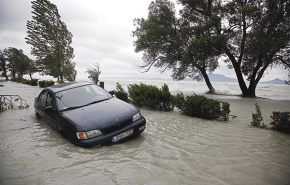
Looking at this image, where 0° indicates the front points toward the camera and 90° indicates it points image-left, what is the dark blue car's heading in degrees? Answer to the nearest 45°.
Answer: approximately 315°

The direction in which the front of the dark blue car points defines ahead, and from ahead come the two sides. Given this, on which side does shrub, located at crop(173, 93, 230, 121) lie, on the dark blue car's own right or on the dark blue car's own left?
on the dark blue car's own left

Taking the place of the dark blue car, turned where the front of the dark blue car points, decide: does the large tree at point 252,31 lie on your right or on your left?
on your left

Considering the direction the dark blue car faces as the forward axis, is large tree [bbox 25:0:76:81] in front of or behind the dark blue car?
behind

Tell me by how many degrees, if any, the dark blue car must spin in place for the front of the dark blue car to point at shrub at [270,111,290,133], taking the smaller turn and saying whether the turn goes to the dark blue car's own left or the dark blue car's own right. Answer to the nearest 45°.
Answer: approximately 45° to the dark blue car's own left

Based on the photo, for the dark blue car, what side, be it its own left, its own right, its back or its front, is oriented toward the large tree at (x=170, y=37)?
left

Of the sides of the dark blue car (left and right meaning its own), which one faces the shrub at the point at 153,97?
left

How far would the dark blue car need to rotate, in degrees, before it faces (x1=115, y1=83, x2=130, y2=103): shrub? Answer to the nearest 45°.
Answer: approximately 135° to its left

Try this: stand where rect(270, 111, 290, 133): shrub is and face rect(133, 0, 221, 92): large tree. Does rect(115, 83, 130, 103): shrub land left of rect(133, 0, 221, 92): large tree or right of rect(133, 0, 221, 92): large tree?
left
